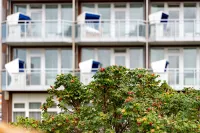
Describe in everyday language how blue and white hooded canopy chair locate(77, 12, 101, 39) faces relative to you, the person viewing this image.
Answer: facing the viewer and to the right of the viewer

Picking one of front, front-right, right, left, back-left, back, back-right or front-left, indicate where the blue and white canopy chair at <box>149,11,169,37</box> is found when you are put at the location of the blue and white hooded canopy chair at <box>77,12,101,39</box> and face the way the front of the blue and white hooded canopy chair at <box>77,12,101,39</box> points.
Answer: front-left

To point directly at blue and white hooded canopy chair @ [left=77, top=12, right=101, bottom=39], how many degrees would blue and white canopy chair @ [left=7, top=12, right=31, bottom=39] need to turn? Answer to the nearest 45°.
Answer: approximately 45° to its left

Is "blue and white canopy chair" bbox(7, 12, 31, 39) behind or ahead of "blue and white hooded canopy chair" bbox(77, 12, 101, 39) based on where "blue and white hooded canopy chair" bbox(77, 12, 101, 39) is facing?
behind

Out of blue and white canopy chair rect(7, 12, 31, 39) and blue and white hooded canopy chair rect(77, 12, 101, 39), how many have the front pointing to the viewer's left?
0

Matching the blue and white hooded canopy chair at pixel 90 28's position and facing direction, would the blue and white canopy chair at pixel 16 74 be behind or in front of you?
behind

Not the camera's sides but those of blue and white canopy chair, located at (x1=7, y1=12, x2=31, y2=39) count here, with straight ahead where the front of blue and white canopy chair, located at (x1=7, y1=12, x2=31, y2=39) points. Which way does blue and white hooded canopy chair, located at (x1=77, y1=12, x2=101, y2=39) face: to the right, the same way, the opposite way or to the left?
the same way

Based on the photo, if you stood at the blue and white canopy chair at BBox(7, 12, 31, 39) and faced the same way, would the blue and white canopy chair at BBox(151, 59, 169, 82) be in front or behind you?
in front

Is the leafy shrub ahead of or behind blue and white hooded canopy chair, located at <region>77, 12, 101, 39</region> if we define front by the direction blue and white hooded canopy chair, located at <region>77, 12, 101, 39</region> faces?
ahead
